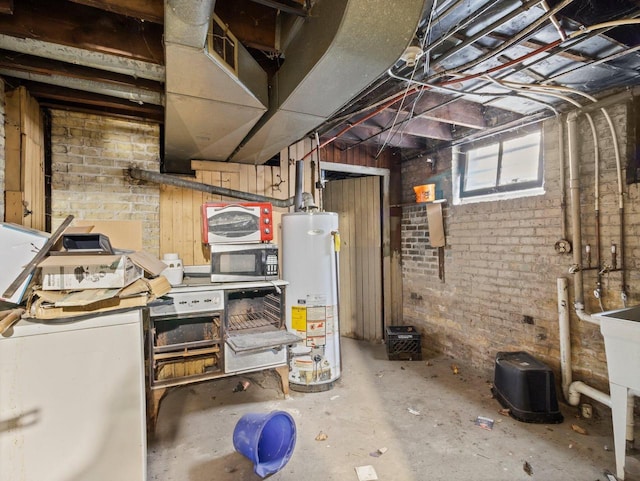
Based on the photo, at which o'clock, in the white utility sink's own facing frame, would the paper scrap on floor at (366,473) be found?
The paper scrap on floor is roughly at 12 o'clock from the white utility sink.

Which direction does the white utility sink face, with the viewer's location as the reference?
facing the viewer and to the left of the viewer

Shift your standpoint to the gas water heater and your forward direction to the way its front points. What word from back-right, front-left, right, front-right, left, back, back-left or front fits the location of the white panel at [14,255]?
front-right

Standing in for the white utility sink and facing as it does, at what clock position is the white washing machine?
The white washing machine is roughly at 12 o'clock from the white utility sink.

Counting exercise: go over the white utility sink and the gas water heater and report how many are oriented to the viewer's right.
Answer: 0

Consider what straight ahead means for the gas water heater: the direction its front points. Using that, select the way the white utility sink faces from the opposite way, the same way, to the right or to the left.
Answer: to the right

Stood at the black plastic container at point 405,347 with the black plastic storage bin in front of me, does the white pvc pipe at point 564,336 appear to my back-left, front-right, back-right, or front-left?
front-left

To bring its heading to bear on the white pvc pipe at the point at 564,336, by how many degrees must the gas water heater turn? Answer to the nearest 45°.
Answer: approximately 90° to its left

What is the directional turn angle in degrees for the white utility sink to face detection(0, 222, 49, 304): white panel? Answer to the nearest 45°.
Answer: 0° — it already faces it

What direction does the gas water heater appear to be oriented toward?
toward the camera

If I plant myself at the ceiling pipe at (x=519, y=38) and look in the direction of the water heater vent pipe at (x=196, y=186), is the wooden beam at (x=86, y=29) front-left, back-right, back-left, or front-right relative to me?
front-left

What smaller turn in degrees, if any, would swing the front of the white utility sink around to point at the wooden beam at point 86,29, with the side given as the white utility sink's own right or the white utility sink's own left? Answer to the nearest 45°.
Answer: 0° — it already faces it

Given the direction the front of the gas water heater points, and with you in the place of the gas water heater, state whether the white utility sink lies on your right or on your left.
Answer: on your left
